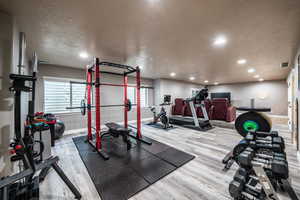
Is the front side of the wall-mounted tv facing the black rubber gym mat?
yes

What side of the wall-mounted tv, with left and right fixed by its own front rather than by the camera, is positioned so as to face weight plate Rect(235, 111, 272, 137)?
front

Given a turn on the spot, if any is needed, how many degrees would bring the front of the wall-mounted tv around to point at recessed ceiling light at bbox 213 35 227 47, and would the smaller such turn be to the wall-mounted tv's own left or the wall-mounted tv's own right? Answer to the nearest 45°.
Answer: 0° — it already faces it

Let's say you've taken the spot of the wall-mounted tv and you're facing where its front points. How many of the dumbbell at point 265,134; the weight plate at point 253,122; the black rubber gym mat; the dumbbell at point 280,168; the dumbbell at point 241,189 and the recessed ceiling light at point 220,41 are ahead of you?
6

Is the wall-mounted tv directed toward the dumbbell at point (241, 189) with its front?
yes

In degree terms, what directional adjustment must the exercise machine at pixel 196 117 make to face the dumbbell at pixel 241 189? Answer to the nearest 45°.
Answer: approximately 45° to its right

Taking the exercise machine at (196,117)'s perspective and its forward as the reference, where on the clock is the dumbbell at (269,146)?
The dumbbell is roughly at 1 o'clock from the exercise machine.

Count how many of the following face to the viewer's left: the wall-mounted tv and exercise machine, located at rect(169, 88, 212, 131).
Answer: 0

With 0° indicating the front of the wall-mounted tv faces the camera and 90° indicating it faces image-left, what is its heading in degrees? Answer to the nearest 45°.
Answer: approximately 0°

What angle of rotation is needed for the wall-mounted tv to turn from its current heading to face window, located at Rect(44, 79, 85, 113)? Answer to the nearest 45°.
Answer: approximately 45° to its right

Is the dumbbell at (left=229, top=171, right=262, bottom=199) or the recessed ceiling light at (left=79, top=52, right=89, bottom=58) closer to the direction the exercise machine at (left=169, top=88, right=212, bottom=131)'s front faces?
the dumbbell

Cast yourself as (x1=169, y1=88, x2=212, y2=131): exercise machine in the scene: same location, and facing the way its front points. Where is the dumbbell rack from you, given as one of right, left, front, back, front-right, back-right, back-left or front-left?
front-right
